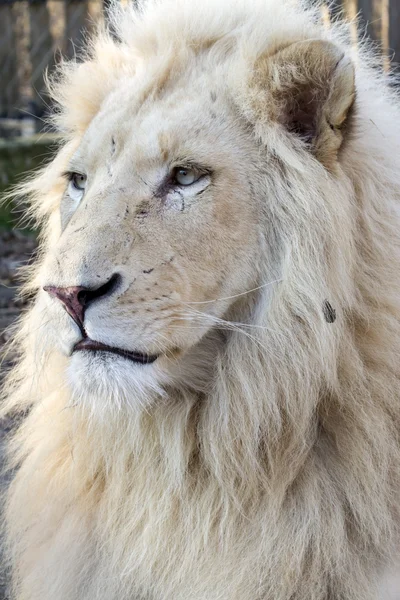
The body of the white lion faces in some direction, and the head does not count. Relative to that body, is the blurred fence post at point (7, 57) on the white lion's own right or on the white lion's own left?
on the white lion's own right

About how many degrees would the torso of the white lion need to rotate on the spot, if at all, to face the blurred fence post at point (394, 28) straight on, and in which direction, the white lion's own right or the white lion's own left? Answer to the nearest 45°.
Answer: approximately 180°

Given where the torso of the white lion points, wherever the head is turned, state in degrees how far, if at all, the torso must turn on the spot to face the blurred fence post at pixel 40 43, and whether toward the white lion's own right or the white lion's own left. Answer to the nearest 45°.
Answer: approximately 135° to the white lion's own right

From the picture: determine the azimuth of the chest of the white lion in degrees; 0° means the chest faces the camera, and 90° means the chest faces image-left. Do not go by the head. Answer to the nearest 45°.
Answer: approximately 45°

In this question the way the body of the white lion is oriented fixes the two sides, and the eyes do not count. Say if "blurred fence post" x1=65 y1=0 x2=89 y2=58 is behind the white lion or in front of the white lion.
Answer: behind

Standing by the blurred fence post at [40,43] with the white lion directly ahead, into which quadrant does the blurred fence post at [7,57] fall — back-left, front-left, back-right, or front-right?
back-right
